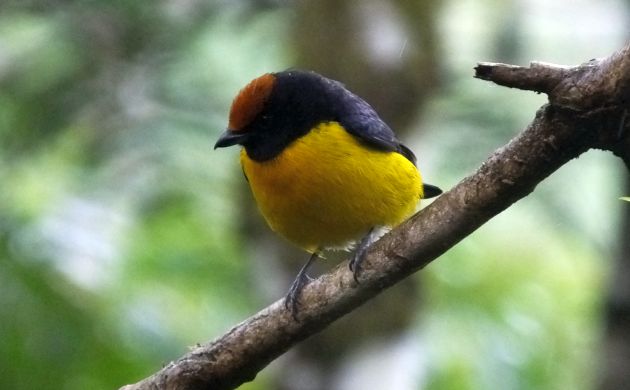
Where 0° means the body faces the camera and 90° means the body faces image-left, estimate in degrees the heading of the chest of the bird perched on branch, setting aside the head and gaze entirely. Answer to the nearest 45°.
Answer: approximately 45°
